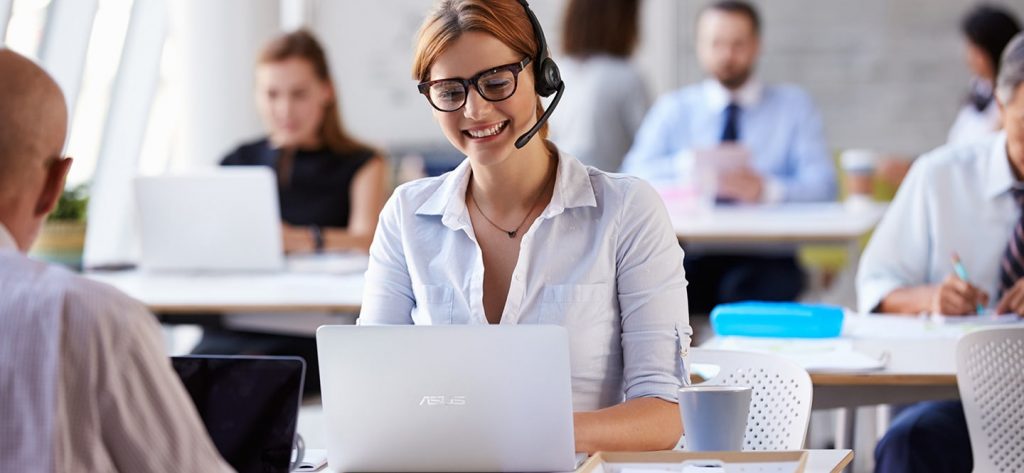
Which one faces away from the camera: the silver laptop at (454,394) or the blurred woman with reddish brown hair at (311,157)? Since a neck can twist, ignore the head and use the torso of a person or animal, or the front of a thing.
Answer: the silver laptop

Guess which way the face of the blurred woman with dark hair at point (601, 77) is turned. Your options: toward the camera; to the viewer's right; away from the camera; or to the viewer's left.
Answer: away from the camera

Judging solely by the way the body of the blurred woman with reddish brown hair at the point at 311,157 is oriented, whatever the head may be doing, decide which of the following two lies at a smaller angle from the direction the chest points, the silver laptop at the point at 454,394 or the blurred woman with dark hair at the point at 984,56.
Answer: the silver laptop

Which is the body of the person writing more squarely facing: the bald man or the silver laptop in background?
the bald man

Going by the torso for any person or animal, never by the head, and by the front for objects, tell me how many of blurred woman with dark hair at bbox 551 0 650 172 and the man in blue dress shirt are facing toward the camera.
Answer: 1

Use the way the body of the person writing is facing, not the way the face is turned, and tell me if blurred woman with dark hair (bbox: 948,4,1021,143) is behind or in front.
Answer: behind

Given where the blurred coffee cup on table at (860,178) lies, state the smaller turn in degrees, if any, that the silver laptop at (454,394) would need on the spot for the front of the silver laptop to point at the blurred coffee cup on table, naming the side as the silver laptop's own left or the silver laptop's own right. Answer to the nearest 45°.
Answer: approximately 45° to the silver laptop's own right

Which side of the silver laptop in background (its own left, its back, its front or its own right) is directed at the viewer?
back

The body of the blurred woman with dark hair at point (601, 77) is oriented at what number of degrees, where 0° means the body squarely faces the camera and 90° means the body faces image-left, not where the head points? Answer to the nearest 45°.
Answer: approximately 180°

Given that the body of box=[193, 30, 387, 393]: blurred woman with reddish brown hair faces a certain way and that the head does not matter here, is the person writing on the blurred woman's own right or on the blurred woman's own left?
on the blurred woman's own left

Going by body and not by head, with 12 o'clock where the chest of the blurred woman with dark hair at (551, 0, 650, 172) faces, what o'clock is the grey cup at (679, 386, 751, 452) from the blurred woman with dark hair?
The grey cup is roughly at 6 o'clock from the blurred woman with dark hair.

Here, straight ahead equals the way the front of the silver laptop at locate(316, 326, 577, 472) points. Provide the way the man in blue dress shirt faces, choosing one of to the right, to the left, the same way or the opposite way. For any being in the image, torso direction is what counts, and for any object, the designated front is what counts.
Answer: the opposite way

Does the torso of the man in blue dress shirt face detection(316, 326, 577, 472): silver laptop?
yes

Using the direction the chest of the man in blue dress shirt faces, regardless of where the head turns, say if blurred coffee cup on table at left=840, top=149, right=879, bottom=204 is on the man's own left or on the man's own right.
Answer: on the man's own left
